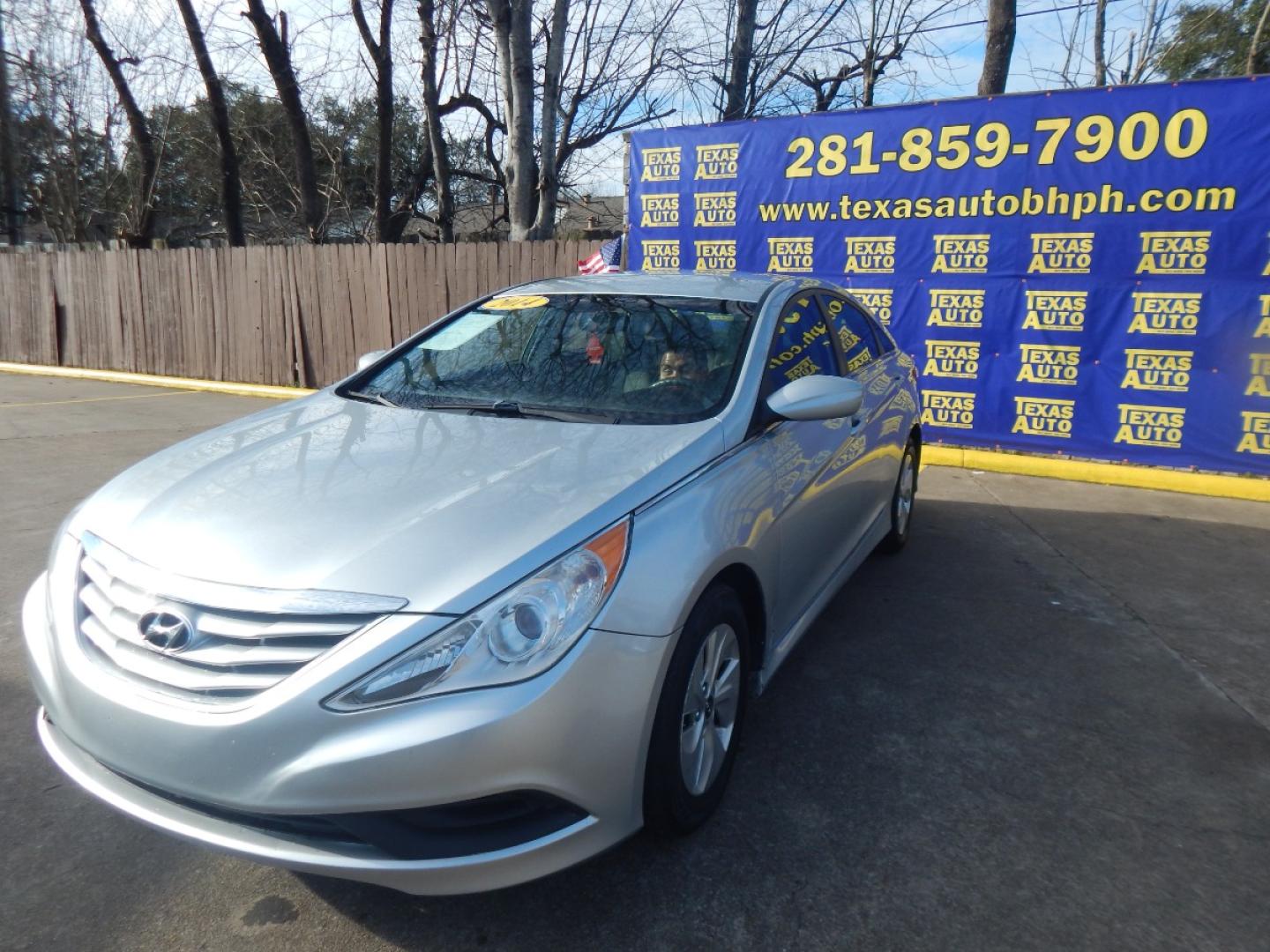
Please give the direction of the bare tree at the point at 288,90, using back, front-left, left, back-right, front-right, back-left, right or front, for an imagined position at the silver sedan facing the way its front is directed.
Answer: back-right

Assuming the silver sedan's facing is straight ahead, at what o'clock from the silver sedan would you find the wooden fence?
The wooden fence is roughly at 4 o'clock from the silver sedan.

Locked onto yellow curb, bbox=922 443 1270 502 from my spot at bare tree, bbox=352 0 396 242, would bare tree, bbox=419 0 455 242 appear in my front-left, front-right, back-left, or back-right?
front-left

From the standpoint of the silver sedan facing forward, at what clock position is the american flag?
The american flag is roughly at 5 o'clock from the silver sedan.

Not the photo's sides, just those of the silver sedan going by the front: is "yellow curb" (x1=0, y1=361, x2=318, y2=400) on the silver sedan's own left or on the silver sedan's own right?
on the silver sedan's own right

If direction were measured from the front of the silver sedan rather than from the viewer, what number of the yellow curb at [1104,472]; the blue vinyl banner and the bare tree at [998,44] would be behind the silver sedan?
3

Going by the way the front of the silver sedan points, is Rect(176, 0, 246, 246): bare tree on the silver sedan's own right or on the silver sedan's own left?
on the silver sedan's own right

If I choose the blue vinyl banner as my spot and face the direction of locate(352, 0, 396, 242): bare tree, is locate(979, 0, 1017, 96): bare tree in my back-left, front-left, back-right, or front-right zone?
front-right

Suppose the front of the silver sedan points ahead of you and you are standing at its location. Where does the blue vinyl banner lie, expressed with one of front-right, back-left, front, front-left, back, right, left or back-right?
back

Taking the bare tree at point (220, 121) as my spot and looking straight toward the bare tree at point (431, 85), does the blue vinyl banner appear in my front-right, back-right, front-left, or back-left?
front-right

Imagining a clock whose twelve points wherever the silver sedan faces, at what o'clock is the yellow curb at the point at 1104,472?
The yellow curb is roughly at 6 o'clock from the silver sedan.

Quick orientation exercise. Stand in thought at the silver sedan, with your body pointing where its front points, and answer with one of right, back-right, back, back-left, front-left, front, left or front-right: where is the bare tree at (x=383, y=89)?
back-right

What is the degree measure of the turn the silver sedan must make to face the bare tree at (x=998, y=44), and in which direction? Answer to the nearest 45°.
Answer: approximately 180°

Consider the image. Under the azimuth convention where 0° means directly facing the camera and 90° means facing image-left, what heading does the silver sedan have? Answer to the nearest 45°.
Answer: approximately 45°
